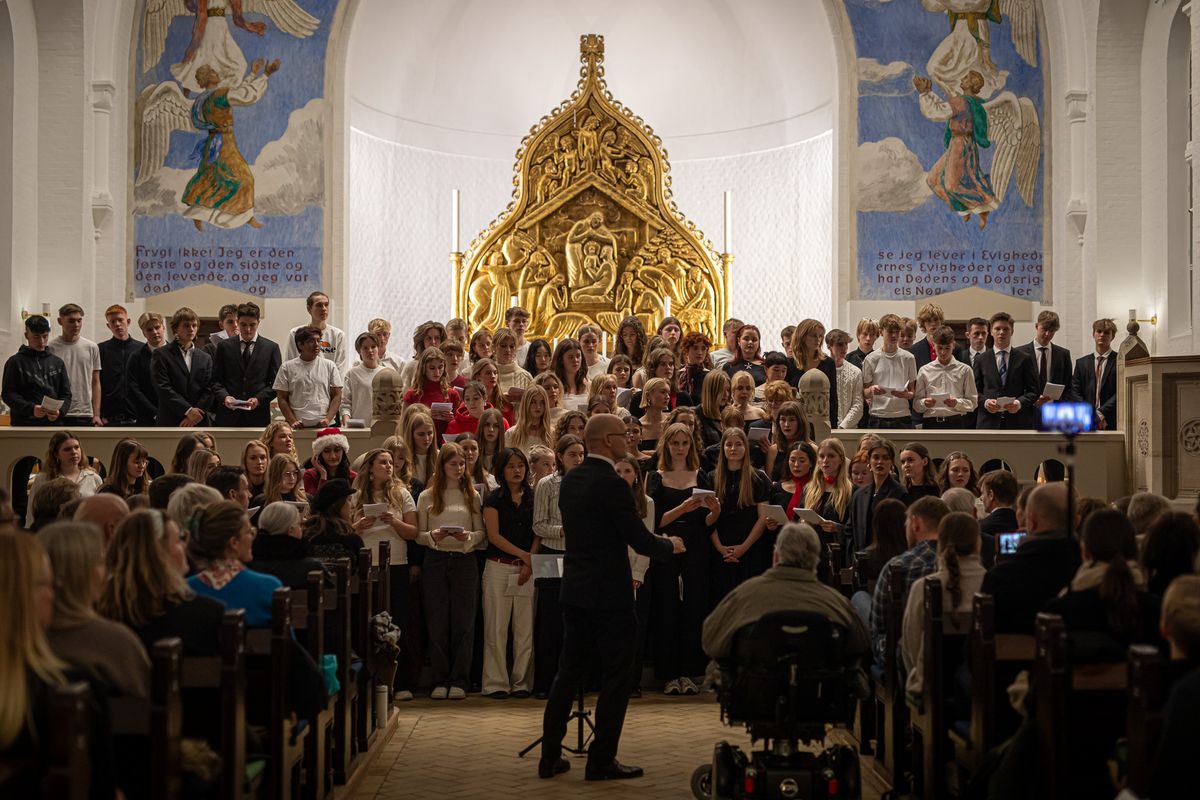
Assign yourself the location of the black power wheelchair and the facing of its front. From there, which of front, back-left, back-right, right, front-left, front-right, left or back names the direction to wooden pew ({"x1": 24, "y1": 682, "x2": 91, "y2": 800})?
back-left

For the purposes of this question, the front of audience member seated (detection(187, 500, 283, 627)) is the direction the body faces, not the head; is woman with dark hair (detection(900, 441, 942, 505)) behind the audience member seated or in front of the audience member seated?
in front

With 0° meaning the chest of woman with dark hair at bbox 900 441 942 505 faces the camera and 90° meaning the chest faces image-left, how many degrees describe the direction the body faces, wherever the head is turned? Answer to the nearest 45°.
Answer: approximately 45°

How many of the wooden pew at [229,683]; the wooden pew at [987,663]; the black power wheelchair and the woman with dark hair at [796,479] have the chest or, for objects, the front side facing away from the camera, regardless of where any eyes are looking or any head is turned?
3

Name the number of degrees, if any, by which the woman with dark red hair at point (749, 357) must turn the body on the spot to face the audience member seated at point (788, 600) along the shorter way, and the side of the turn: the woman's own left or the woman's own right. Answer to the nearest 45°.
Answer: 0° — they already face them

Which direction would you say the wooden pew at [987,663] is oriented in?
away from the camera

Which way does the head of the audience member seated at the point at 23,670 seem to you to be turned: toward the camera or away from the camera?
away from the camera

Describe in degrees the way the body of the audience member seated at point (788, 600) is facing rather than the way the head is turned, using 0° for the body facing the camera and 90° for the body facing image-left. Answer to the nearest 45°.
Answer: approximately 180°

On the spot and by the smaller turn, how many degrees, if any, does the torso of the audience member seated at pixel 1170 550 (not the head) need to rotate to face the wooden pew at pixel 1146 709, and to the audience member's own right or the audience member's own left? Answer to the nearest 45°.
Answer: approximately 180°

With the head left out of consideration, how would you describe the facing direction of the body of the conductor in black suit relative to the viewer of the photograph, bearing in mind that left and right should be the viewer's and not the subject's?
facing away from the viewer and to the right of the viewer

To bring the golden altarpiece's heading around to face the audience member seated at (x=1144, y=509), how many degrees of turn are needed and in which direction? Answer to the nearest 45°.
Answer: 0° — it already faces them

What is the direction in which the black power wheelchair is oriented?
away from the camera

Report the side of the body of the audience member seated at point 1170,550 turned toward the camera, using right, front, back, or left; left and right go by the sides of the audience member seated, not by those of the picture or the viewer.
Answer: back

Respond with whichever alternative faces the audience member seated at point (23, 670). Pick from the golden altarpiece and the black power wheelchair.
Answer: the golden altarpiece

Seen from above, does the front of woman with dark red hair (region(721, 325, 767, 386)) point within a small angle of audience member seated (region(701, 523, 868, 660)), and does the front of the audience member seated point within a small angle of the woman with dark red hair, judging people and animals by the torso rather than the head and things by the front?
yes

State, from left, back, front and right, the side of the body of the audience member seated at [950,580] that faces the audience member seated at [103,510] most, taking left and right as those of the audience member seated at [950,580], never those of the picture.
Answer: left

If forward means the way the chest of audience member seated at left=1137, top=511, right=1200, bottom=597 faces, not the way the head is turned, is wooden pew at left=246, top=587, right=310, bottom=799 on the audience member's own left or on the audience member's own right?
on the audience member's own left

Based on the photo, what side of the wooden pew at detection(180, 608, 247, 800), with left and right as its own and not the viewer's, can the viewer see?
back

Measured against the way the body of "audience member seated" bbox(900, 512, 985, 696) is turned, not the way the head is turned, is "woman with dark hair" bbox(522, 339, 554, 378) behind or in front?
in front

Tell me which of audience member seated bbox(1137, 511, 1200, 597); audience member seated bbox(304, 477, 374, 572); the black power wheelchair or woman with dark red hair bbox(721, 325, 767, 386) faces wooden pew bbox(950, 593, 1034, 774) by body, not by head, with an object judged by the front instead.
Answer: the woman with dark red hair
